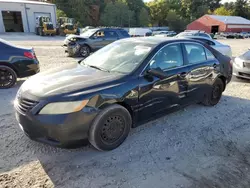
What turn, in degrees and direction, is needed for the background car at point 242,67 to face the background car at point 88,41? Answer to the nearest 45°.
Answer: approximately 45° to its right

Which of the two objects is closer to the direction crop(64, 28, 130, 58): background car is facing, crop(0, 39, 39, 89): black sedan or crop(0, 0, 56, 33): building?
the black sedan

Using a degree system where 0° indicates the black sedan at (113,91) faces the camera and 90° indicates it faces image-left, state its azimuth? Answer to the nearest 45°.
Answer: approximately 45°

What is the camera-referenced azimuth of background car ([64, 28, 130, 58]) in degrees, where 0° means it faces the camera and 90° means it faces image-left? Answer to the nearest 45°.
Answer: approximately 45°

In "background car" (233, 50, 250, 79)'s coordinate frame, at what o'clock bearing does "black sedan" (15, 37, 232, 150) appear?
The black sedan is roughly at 11 o'clock from the background car.

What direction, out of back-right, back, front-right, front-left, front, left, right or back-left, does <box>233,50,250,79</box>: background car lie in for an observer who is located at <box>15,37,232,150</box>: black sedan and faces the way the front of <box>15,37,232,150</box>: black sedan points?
back

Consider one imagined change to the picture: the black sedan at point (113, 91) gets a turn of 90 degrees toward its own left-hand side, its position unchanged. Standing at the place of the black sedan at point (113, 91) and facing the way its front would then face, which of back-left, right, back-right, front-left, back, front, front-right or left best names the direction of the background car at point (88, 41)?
back-left

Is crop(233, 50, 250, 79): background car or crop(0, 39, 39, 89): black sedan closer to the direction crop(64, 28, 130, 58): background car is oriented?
the black sedan

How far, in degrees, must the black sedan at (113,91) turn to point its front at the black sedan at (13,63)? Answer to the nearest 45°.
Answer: approximately 90° to its right

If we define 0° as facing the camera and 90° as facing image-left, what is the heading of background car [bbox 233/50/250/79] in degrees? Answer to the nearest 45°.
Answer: approximately 45°
